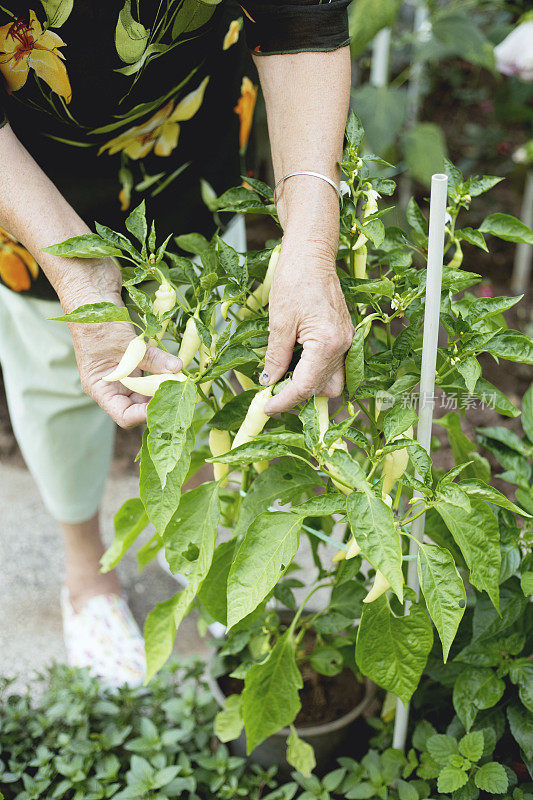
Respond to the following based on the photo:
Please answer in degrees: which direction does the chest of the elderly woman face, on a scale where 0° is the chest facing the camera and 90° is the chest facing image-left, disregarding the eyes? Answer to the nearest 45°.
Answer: approximately 0°
